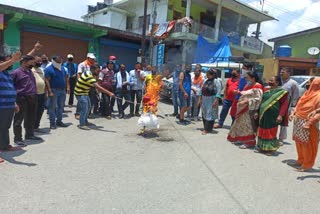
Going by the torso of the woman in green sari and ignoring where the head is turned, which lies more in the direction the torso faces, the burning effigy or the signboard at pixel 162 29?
the burning effigy

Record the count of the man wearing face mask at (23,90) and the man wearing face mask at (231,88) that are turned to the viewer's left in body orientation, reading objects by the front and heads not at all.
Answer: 1

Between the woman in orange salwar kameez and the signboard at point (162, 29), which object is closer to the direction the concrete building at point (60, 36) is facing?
the woman in orange salwar kameez

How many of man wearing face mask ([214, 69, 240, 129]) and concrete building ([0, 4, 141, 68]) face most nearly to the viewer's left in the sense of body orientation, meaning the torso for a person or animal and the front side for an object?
1

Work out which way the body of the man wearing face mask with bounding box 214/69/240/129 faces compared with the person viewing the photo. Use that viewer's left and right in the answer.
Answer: facing to the left of the viewer
